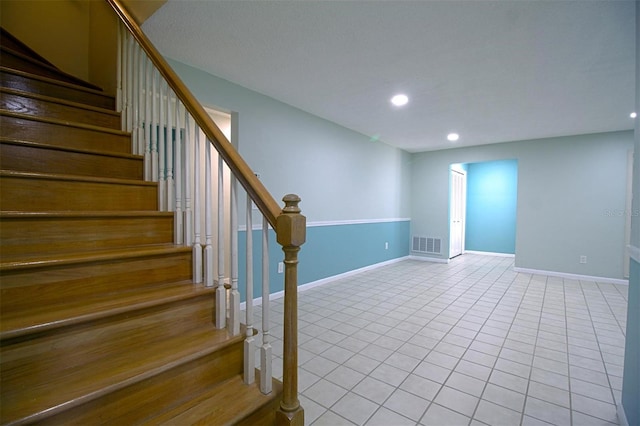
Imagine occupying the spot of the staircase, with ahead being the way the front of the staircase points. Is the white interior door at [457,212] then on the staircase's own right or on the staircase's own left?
on the staircase's own left

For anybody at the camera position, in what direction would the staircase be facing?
facing the viewer and to the right of the viewer

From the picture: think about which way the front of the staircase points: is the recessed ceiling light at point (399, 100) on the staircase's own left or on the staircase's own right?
on the staircase's own left
